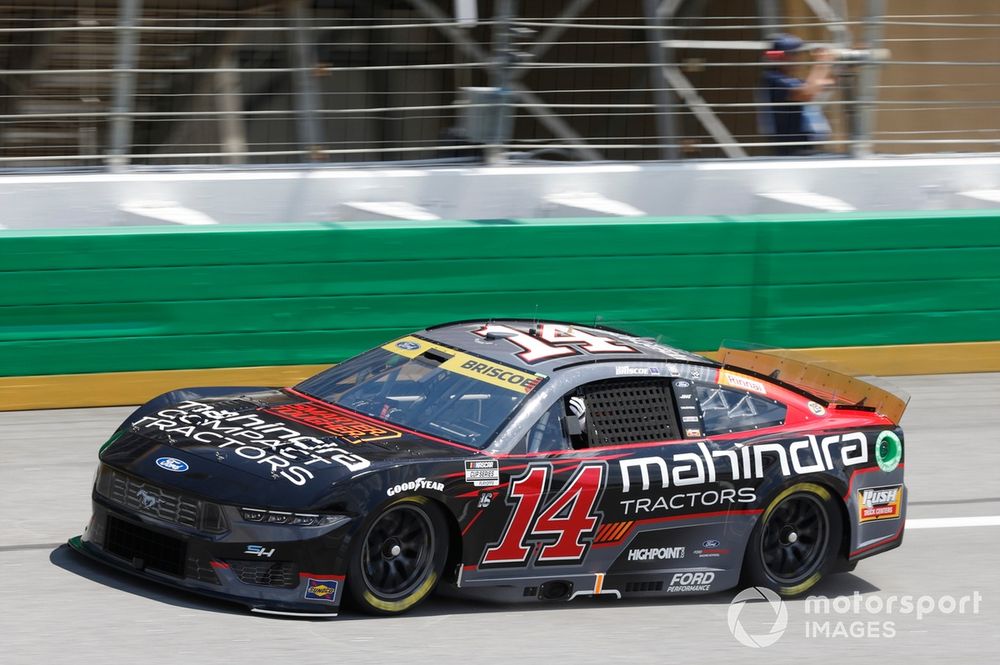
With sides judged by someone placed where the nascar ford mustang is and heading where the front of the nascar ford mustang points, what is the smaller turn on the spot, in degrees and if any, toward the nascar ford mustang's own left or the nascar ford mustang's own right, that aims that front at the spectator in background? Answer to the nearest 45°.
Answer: approximately 135° to the nascar ford mustang's own right

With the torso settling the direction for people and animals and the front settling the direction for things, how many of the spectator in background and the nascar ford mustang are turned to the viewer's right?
1

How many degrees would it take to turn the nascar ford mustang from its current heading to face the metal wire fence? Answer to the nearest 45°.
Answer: approximately 135° to its right

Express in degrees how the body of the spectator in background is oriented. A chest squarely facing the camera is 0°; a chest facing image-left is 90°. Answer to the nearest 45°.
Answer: approximately 270°

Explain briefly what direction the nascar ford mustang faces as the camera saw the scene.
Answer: facing the viewer and to the left of the viewer

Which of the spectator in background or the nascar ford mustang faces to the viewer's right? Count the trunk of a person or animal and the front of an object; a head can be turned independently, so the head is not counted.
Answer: the spectator in background
